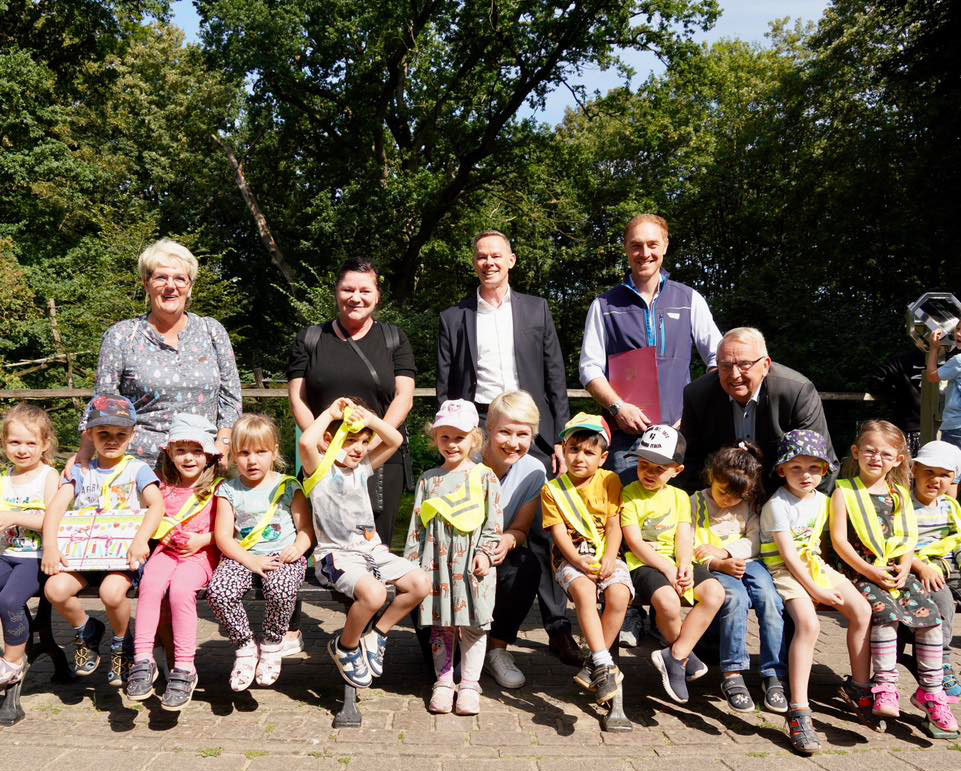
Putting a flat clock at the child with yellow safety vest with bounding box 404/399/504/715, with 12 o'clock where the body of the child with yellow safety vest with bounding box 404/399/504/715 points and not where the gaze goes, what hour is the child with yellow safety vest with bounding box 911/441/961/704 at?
the child with yellow safety vest with bounding box 911/441/961/704 is roughly at 9 o'clock from the child with yellow safety vest with bounding box 404/399/504/715.

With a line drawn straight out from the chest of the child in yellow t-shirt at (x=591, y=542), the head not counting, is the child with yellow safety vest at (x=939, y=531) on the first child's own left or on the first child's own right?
on the first child's own left

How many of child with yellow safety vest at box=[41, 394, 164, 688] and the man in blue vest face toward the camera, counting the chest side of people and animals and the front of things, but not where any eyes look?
2

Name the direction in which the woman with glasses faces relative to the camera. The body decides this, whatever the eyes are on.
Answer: toward the camera

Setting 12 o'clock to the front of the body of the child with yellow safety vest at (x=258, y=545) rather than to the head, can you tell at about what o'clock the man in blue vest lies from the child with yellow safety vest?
The man in blue vest is roughly at 9 o'clock from the child with yellow safety vest.

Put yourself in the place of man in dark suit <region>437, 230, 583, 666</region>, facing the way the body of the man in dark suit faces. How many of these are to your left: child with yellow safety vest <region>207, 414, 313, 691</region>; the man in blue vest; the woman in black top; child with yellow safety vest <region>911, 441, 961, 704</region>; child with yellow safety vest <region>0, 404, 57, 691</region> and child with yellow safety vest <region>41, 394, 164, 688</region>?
2

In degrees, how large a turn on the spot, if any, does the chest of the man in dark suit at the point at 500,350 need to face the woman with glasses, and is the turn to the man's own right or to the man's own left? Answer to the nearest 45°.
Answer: approximately 90° to the man's own right

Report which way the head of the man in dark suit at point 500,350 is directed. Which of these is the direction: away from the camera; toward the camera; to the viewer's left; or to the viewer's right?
toward the camera

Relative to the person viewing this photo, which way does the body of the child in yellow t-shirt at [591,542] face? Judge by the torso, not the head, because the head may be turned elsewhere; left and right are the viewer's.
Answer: facing the viewer

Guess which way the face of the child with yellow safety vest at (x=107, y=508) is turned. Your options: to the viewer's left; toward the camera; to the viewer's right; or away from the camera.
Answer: toward the camera

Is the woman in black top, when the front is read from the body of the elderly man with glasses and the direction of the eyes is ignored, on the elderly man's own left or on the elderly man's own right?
on the elderly man's own right

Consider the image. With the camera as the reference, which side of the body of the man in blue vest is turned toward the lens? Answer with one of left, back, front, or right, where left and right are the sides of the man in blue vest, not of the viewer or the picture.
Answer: front

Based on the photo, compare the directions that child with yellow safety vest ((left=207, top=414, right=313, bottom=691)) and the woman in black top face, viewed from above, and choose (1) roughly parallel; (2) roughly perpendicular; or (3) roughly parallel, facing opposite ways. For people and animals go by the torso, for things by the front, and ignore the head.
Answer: roughly parallel

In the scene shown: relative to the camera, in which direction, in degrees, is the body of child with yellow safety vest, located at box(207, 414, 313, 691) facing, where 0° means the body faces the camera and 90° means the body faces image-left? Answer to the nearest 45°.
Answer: approximately 0°

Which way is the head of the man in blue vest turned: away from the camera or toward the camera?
toward the camera

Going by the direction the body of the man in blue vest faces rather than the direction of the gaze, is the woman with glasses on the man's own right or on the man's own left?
on the man's own right

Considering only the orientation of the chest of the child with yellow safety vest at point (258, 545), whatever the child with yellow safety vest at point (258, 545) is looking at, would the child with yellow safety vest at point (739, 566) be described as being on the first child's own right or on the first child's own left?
on the first child's own left

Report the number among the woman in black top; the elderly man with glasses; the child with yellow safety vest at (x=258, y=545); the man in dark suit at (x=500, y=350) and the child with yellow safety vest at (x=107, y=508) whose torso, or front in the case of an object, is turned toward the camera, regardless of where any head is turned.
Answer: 5
